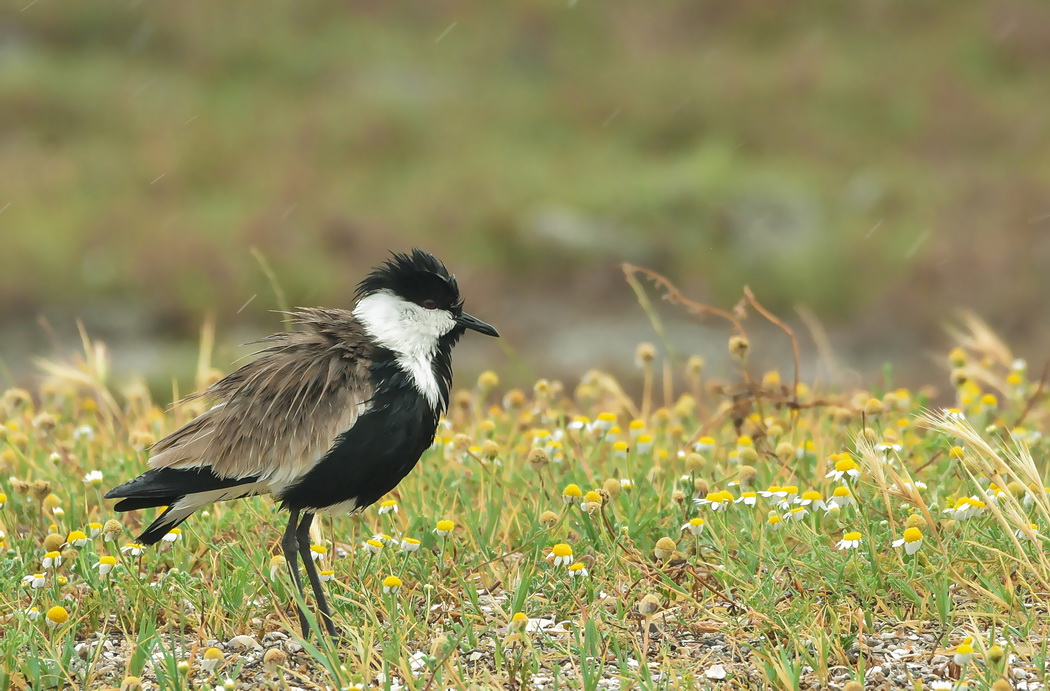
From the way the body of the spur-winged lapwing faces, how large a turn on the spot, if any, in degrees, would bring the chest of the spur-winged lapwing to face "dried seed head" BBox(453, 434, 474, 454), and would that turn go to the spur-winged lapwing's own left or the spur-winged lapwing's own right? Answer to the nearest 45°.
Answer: approximately 45° to the spur-winged lapwing's own left

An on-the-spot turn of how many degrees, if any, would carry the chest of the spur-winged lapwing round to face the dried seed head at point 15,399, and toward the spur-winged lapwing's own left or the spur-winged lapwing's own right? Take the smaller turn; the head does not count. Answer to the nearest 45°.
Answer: approximately 135° to the spur-winged lapwing's own left

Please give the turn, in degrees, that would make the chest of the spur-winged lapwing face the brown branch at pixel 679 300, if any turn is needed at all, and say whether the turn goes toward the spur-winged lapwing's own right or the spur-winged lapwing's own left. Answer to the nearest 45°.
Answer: approximately 45° to the spur-winged lapwing's own left

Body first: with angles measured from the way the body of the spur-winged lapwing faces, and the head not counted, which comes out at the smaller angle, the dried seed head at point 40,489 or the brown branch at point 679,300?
the brown branch

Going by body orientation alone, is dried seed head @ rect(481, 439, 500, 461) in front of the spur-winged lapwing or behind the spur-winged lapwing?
in front

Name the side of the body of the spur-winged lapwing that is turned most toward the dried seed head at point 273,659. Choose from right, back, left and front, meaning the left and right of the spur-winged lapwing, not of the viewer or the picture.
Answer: right

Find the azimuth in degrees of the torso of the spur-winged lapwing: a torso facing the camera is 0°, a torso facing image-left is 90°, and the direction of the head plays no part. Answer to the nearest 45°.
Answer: approximately 270°

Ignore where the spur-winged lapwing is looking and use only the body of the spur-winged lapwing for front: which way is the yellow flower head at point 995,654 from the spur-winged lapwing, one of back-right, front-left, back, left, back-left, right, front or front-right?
front-right
